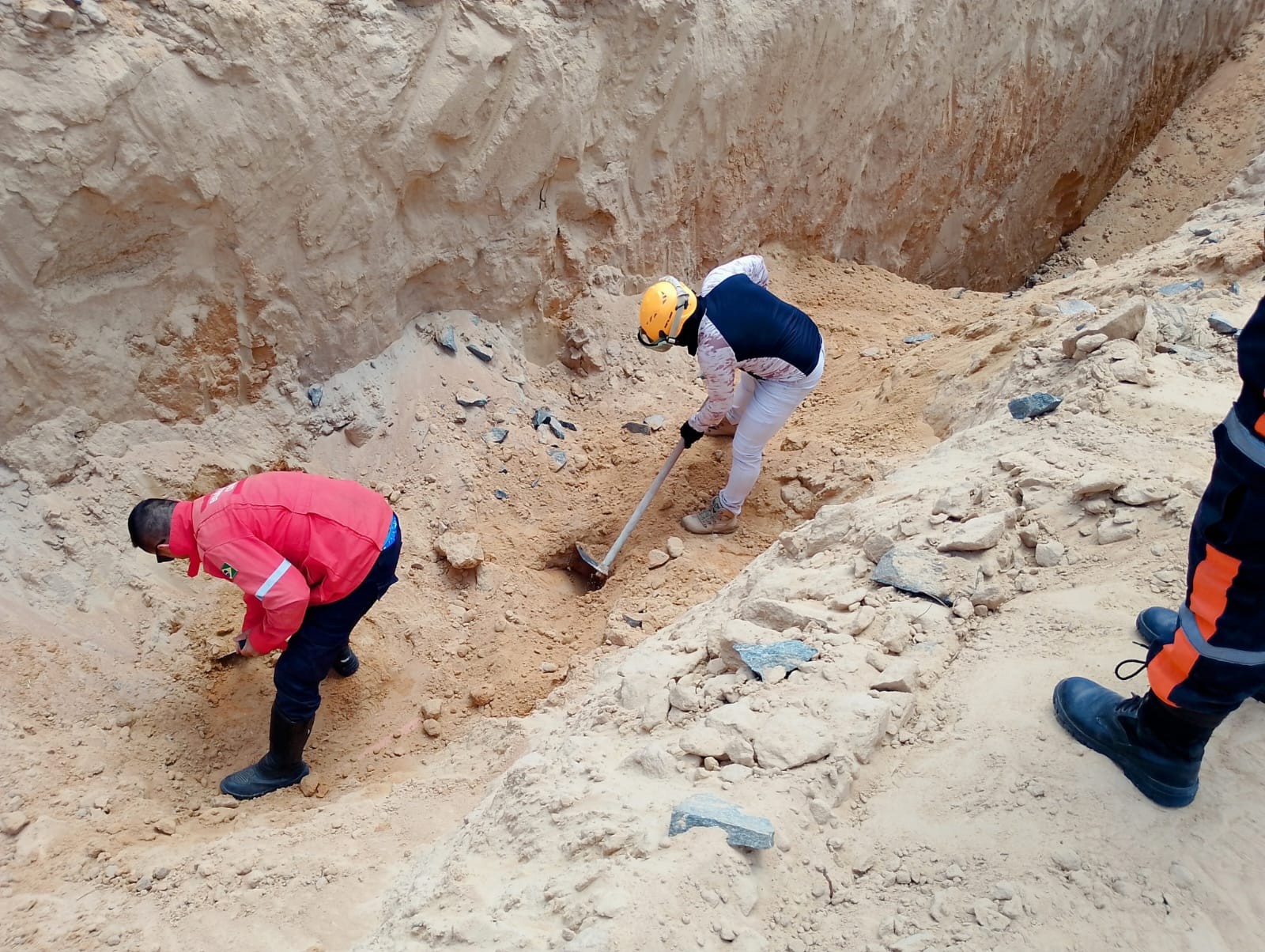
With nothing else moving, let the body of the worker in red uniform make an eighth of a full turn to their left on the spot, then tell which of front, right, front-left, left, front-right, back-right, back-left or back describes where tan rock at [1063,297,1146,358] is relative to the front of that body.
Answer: back-left

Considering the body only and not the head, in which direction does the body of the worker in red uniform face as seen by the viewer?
to the viewer's left

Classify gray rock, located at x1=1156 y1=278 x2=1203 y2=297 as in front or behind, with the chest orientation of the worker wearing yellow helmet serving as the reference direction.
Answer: behind

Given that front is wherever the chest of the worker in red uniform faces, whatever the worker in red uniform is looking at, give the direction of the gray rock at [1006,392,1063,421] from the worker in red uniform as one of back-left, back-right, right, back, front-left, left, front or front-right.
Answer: back

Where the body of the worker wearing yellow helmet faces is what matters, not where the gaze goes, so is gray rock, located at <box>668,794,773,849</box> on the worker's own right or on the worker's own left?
on the worker's own left

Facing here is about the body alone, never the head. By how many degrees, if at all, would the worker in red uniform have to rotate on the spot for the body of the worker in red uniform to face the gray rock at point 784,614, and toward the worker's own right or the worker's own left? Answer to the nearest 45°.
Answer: approximately 135° to the worker's own left

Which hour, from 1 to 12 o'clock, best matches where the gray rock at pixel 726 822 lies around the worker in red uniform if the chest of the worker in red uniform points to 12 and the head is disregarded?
The gray rock is roughly at 8 o'clock from the worker in red uniform.

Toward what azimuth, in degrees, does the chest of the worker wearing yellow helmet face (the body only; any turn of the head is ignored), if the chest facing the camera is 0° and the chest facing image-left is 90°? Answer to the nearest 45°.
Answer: approximately 90°
